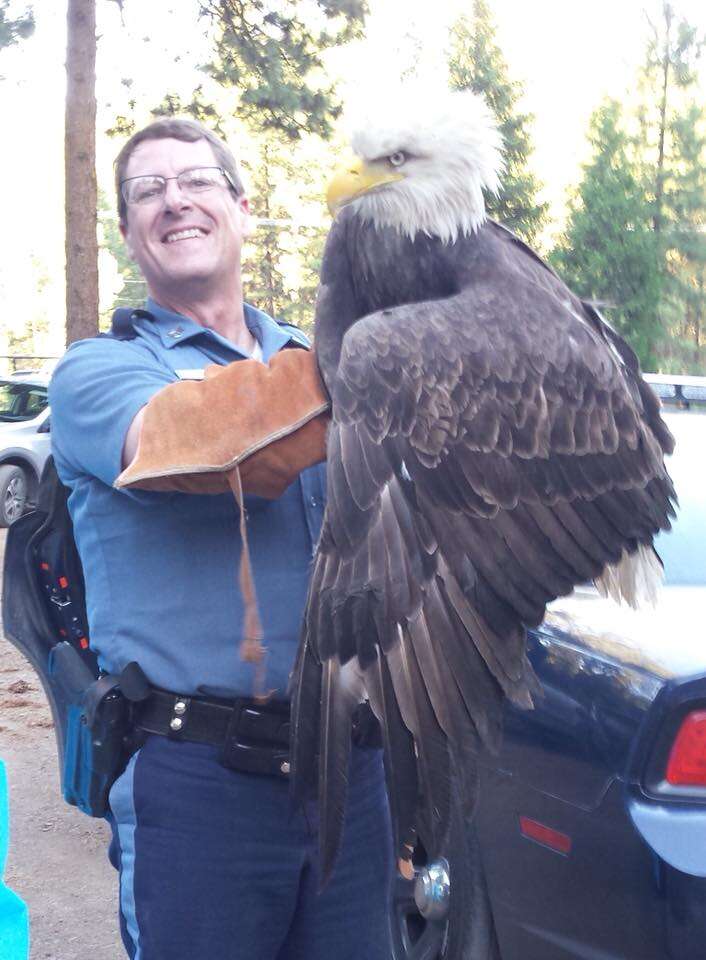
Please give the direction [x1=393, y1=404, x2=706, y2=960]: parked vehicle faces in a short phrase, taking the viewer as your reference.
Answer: facing away from the viewer and to the left of the viewer

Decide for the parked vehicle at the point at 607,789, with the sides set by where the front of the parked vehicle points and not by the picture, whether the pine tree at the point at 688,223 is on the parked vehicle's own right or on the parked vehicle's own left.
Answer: on the parked vehicle's own right

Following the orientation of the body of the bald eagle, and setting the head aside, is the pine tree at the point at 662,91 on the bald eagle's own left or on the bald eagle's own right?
on the bald eagle's own right
